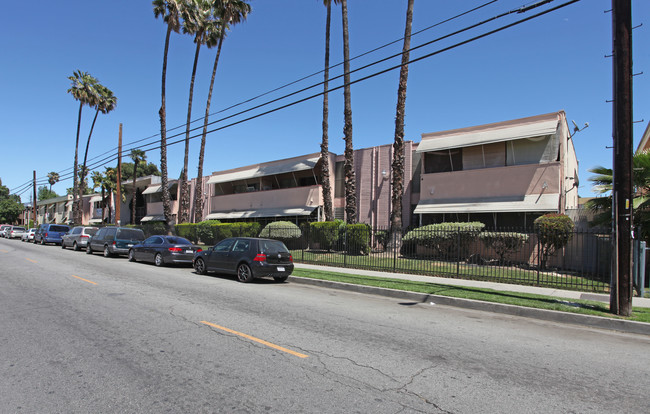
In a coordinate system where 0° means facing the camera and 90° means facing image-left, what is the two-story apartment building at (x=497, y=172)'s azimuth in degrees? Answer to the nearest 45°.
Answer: approximately 45°

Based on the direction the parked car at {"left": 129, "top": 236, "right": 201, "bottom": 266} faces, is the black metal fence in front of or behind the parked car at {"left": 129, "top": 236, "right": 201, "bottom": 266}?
behind

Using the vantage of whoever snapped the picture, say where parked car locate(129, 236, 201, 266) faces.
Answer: facing away from the viewer and to the left of the viewer

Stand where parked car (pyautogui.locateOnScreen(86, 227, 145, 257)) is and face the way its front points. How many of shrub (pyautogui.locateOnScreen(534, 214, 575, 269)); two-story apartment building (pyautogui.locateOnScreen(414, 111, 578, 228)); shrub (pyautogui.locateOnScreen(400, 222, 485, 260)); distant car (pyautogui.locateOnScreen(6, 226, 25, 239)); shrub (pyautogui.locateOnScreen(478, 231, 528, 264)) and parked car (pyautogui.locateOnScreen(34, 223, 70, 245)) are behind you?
4

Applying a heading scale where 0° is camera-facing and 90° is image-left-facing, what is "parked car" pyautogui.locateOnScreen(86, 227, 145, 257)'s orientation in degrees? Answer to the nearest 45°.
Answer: approximately 135°

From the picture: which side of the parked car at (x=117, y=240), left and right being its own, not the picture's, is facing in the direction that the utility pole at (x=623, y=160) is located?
back

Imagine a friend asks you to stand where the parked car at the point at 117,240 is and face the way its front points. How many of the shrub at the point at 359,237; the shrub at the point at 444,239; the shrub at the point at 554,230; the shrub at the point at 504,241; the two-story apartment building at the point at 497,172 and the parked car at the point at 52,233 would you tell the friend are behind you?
5
